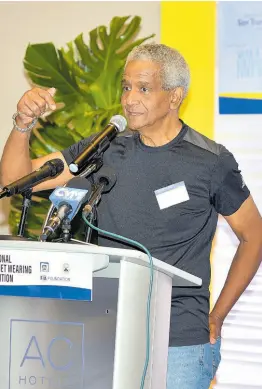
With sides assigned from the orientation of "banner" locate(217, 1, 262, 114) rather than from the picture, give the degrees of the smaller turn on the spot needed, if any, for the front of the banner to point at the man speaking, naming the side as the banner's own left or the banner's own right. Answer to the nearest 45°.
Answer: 0° — it already faces them

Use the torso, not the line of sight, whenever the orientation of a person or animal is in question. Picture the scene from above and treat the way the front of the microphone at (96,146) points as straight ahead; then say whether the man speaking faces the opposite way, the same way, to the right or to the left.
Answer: the opposite way

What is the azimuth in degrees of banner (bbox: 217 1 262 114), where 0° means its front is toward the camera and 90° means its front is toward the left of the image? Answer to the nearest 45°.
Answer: approximately 0°

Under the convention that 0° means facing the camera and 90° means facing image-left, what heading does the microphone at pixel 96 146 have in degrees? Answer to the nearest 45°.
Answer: approximately 225°

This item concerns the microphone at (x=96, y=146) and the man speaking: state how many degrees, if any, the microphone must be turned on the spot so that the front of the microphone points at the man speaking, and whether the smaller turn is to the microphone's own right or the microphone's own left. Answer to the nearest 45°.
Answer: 0° — it already faces them

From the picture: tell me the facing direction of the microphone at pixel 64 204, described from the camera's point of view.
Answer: facing away from the viewer and to the right of the viewer
